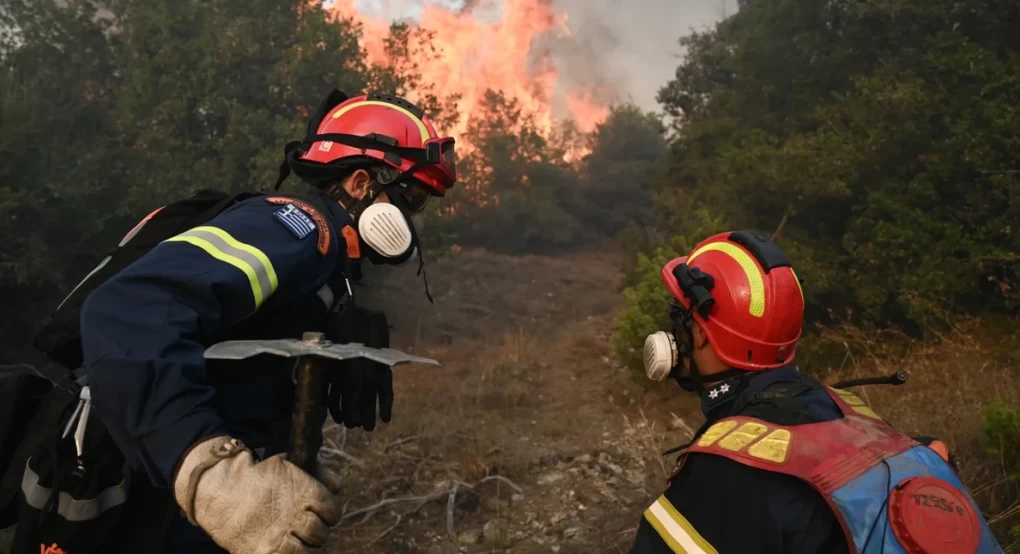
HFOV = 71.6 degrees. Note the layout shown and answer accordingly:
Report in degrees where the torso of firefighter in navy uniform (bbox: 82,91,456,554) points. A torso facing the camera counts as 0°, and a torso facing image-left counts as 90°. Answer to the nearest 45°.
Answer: approximately 270°

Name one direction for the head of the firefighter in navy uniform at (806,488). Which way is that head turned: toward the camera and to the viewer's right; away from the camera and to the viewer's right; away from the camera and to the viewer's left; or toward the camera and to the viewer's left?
away from the camera and to the viewer's left

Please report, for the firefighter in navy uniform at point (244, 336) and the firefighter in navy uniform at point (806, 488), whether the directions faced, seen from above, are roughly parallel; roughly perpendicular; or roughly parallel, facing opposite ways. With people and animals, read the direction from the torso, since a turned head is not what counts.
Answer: roughly perpendicular

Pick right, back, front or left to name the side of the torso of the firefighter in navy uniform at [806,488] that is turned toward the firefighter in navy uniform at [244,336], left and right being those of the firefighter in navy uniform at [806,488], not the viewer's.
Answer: left

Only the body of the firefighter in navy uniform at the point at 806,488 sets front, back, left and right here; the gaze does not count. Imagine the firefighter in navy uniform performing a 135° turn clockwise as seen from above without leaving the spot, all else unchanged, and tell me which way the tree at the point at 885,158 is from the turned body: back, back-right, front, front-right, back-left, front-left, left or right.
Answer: left

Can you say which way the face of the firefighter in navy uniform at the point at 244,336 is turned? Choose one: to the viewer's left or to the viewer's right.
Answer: to the viewer's right

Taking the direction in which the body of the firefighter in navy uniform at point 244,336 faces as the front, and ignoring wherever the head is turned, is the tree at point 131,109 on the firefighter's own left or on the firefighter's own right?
on the firefighter's own left

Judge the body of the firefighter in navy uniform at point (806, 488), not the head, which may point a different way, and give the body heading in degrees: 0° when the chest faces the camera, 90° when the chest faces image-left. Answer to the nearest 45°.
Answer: approximately 135°

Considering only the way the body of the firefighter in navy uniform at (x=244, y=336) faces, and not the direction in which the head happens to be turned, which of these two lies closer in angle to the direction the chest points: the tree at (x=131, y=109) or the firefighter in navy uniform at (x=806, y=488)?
the firefighter in navy uniform

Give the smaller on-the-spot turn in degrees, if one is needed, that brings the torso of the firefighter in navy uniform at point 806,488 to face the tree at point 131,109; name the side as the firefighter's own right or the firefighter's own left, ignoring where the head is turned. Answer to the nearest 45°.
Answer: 0° — they already face it

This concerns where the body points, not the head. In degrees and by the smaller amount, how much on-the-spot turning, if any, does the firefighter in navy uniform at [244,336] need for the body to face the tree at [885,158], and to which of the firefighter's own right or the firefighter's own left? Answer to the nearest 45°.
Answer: approximately 45° to the firefighter's own left

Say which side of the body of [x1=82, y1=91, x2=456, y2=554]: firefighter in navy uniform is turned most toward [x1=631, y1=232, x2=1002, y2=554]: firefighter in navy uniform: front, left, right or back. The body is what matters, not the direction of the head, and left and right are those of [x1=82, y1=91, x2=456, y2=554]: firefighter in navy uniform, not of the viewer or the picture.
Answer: front

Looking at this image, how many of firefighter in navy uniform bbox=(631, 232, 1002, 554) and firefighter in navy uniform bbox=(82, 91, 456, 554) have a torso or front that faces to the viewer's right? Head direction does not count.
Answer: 1

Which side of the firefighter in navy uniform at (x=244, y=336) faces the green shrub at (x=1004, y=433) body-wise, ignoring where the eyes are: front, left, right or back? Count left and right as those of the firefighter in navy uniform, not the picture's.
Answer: front
